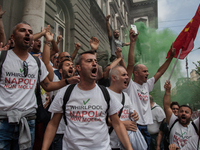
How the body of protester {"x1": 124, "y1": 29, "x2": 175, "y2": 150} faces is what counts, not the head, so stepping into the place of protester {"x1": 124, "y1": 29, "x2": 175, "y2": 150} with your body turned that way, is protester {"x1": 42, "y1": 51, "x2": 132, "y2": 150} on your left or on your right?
on your right

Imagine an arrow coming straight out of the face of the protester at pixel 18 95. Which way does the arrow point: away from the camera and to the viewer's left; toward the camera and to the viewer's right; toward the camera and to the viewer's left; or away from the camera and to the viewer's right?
toward the camera and to the viewer's right

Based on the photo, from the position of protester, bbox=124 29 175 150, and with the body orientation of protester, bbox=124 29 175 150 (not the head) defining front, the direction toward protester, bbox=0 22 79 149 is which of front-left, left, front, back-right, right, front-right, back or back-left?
right

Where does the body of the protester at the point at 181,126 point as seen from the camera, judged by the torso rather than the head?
toward the camera

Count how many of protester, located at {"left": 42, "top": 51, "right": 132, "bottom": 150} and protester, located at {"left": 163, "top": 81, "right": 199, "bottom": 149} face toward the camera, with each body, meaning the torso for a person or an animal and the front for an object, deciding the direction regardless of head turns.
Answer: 2

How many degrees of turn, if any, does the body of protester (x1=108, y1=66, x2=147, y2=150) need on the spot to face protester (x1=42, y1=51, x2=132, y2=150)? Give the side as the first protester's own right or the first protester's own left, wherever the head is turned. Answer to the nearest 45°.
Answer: approximately 90° to the first protester's own right

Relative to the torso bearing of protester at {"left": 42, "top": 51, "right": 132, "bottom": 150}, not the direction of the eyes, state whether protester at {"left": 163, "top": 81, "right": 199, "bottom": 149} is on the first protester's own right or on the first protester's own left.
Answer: on the first protester's own left

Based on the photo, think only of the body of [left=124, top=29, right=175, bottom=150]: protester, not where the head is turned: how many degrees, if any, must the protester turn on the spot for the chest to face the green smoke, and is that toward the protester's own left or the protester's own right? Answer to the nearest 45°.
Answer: approximately 135° to the protester's own left

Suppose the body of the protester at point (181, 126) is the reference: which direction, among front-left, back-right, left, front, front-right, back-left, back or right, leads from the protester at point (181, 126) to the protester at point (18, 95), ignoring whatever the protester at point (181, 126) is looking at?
front-right

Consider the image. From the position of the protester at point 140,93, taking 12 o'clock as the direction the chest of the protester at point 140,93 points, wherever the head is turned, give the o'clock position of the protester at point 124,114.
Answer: the protester at point 124,114 is roughly at 2 o'clock from the protester at point 140,93.

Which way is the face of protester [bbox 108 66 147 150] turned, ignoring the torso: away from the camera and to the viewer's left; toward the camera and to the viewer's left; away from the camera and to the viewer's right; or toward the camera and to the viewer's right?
toward the camera and to the viewer's right

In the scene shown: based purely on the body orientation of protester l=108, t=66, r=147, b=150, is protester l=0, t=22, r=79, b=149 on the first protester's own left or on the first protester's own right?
on the first protester's own right

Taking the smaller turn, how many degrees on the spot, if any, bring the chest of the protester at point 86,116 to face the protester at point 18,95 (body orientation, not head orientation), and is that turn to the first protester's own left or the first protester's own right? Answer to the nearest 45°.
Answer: approximately 90° to the first protester's own right

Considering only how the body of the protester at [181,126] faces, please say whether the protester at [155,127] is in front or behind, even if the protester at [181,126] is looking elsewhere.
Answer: behind

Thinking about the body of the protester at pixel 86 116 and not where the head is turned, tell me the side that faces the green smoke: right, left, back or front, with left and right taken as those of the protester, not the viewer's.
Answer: back
